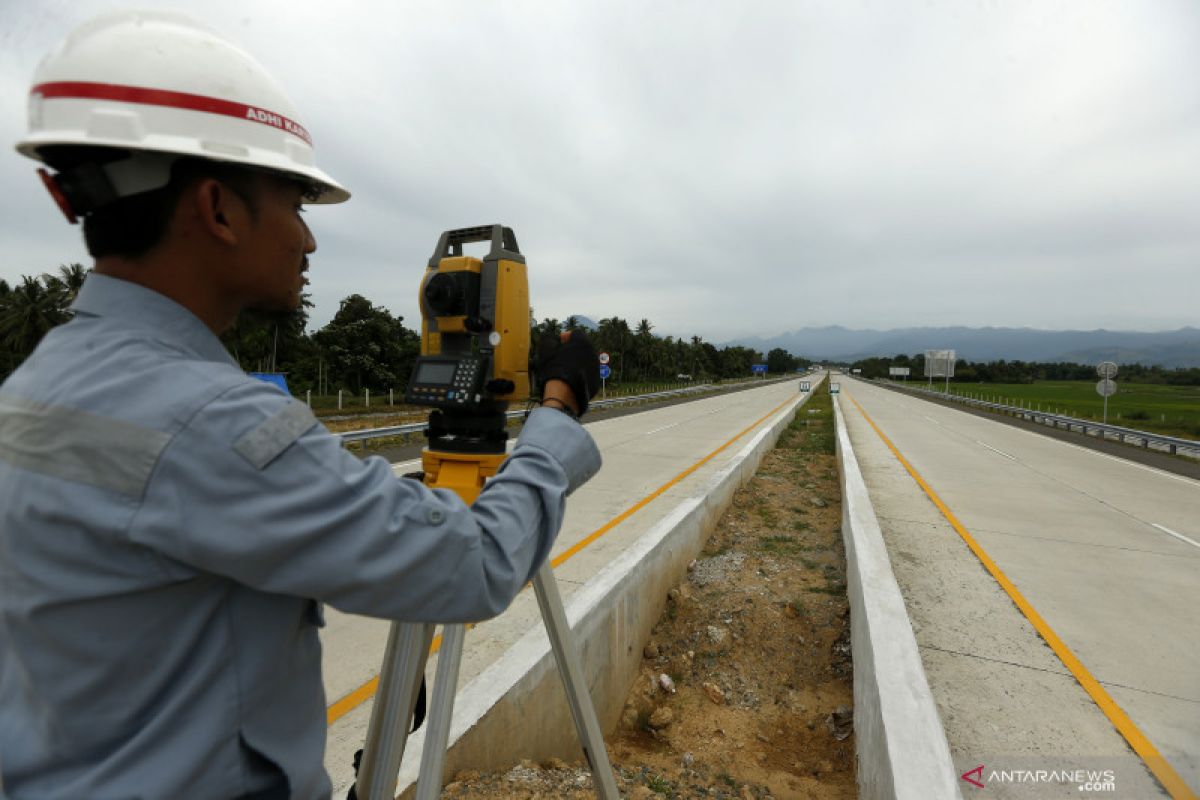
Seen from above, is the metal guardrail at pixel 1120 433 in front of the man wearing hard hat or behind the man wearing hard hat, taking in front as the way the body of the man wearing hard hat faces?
in front

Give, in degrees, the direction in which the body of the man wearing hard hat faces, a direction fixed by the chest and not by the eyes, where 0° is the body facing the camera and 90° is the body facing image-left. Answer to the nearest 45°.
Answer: approximately 225°

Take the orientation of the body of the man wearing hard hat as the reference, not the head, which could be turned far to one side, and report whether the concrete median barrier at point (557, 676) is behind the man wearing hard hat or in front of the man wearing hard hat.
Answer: in front

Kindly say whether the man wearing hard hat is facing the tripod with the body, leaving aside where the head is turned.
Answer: yes

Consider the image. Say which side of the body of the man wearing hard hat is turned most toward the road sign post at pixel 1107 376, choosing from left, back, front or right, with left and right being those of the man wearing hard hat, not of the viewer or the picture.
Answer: front

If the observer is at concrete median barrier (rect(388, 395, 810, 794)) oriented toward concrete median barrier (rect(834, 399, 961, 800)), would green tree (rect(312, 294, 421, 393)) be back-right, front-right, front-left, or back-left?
back-left

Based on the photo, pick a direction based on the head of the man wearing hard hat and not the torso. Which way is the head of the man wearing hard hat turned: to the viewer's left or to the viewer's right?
to the viewer's right

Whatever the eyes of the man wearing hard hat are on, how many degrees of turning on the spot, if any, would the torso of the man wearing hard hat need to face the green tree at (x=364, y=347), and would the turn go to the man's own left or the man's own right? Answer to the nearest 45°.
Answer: approximately 45° to the man's own left

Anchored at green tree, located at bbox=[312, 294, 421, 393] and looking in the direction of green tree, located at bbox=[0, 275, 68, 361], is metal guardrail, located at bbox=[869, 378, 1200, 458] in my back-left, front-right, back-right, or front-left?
back-left

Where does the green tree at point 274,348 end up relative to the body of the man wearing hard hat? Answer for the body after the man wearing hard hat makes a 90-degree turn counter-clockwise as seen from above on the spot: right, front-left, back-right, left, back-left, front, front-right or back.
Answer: front-right
